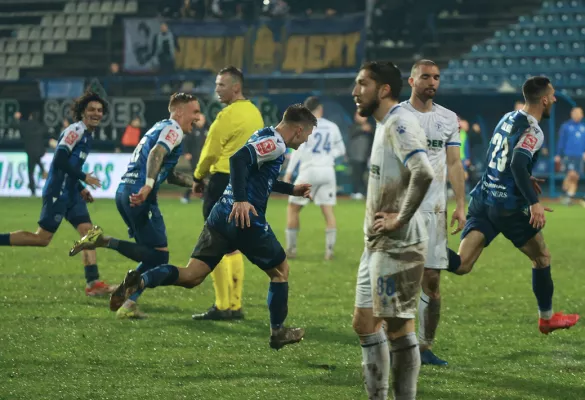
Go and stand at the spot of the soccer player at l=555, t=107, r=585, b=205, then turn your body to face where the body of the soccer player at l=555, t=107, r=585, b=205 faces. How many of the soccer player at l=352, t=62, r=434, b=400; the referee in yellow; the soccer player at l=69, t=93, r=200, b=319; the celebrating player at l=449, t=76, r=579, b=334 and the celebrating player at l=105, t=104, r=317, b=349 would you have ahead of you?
5

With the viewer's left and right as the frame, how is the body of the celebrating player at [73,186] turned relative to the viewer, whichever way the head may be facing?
facing to the right of the viewer

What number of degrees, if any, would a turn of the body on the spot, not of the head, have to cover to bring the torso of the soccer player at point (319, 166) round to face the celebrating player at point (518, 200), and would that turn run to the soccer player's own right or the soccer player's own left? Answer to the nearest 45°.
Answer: approximately 180°

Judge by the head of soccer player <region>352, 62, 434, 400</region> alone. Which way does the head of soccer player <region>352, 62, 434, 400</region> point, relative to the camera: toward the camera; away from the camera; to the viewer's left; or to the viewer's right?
to the viewer's left

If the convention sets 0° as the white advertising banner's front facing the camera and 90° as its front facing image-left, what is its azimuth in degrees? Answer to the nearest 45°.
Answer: approximately 0°

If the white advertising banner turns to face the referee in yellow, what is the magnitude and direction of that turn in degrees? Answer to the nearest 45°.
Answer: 0° — it already faces them

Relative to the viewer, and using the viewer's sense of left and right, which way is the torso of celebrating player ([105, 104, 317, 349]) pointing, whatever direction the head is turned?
facing to the right of the viewer

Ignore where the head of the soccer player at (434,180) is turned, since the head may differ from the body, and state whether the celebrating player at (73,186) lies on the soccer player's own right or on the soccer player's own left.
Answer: on the soccer player's own right

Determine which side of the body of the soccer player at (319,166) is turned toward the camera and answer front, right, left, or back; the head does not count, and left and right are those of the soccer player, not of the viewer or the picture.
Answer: back
